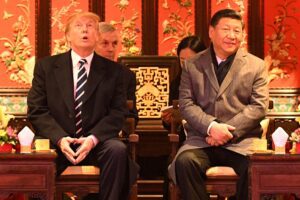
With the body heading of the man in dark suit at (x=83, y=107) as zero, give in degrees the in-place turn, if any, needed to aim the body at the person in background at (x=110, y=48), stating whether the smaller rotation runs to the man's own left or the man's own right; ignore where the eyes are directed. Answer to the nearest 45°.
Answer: approximately 180°

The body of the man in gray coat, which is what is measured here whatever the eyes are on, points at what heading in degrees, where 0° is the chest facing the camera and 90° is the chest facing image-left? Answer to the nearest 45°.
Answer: approximately 0°

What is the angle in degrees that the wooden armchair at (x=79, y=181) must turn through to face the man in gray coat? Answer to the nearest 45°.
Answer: approximately 90° to its left

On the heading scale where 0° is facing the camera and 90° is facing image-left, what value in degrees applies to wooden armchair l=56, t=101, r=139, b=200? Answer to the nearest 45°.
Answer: approximately 0°
